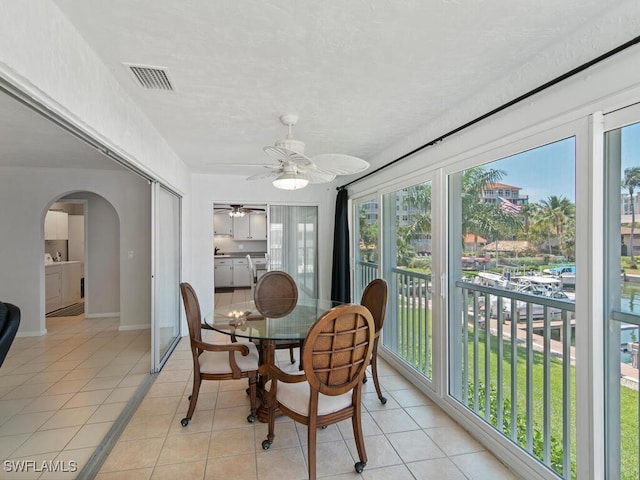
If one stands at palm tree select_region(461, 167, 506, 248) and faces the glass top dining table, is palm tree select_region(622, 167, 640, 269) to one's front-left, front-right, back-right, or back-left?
back-left

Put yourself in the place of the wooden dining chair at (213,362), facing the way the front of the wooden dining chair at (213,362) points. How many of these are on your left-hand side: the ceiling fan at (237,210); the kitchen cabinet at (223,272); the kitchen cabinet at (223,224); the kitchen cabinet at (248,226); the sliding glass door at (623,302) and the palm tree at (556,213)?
4

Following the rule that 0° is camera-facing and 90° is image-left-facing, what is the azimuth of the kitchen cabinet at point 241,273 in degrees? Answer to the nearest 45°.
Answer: approximately 0°

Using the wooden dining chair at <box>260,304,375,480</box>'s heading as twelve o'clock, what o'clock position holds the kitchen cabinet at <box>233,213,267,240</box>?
The kitchen cabinet is roughly at 1 o'clock from the wooden dining chair.

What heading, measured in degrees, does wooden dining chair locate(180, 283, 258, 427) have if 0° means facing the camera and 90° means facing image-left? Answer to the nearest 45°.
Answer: approximately 270°

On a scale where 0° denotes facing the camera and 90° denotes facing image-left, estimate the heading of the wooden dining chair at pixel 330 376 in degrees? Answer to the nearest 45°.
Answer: approximately 135°

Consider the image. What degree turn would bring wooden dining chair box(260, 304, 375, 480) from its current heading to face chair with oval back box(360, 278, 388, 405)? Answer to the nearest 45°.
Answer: approximately 90° to its right

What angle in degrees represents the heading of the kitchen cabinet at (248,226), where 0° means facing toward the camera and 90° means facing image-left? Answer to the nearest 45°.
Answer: approximately 0°
